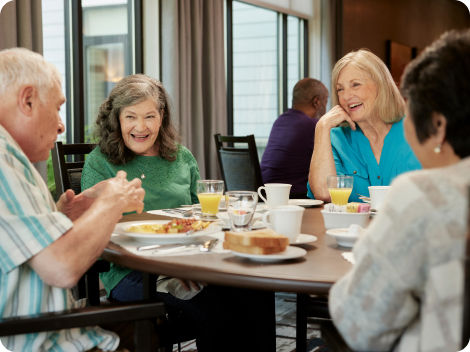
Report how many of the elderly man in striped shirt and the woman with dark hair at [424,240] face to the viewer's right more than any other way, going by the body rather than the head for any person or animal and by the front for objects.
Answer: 1

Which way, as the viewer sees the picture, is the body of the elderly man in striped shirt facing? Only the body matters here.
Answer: to the viewer's right

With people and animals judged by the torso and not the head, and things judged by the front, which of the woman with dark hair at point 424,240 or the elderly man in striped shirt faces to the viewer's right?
the elderly man in striped shirt

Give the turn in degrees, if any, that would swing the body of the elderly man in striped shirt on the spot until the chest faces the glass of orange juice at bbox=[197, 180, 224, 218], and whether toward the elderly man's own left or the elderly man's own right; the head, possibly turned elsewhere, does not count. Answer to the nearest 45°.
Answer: approximately 45° to the elderly man's own left

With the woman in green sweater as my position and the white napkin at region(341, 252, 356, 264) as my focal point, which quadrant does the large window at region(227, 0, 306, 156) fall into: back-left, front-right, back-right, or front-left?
back-left

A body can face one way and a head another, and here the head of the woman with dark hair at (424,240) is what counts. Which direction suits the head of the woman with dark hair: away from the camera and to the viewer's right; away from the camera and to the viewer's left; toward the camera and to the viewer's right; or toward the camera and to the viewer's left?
away from the camera and to the viewer's left

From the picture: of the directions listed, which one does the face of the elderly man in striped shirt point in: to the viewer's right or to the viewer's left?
to the viewer's right

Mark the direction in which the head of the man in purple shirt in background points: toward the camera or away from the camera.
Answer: away from the camera

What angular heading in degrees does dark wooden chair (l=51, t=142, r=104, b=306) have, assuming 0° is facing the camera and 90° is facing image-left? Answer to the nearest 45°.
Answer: approximately 315°

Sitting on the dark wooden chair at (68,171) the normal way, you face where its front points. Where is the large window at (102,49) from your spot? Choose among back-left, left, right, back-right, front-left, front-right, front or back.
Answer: back-left
